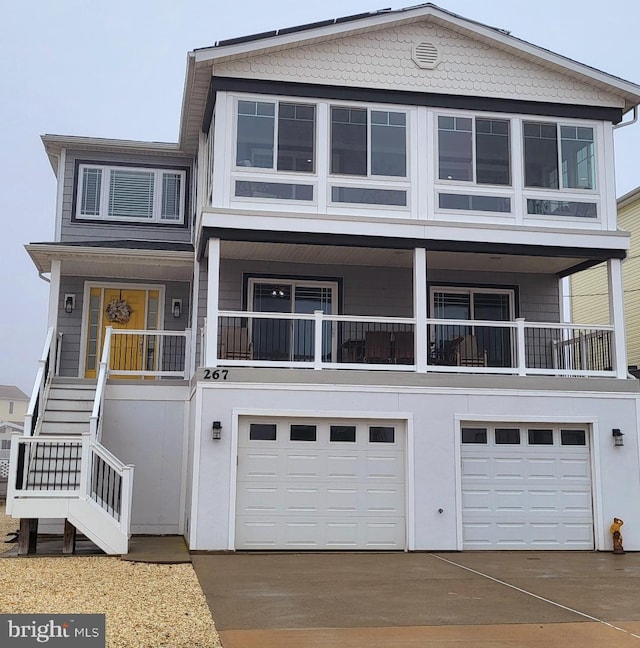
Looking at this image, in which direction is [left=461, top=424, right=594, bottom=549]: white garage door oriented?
toward the camera

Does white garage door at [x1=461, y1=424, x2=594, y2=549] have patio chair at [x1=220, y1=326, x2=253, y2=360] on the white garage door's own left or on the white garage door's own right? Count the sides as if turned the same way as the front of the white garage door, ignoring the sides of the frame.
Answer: on the white garage door's own right

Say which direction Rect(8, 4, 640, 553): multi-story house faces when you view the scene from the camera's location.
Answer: facing the viewer

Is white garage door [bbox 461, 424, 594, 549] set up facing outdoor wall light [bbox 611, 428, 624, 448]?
no

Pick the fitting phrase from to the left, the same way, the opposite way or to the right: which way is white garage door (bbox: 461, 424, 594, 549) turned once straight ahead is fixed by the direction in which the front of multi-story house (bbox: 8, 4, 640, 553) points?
the same way

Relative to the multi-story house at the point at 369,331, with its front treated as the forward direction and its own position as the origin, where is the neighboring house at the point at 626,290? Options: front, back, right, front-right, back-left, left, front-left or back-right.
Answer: back-left

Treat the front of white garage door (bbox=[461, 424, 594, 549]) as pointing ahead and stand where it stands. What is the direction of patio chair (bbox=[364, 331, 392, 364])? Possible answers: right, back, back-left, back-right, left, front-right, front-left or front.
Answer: right

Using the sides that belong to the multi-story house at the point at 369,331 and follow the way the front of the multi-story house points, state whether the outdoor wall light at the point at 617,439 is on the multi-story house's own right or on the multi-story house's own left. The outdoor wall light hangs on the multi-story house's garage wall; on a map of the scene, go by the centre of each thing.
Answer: on the multi-story house's own left

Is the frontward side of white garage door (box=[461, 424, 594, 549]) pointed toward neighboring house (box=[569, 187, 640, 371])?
no
